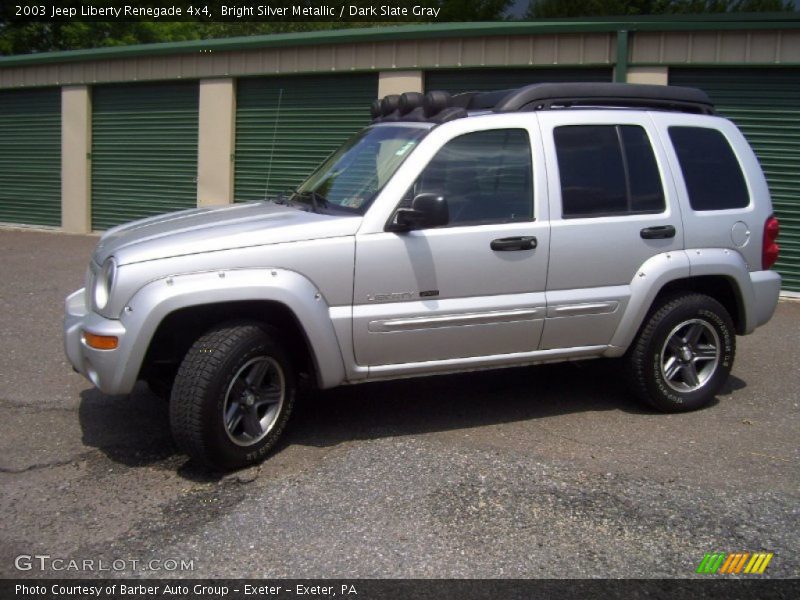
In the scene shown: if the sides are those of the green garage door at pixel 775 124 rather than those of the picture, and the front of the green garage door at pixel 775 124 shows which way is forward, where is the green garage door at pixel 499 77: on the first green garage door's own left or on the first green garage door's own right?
on the first green garage door's own right

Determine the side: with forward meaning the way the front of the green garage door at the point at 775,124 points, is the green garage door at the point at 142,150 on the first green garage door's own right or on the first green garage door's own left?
on the first green garage door's own right

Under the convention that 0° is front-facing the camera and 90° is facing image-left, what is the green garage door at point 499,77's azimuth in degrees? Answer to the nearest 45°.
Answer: approximately 0°

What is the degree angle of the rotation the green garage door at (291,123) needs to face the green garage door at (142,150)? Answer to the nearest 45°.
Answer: approximately 135° to its right
